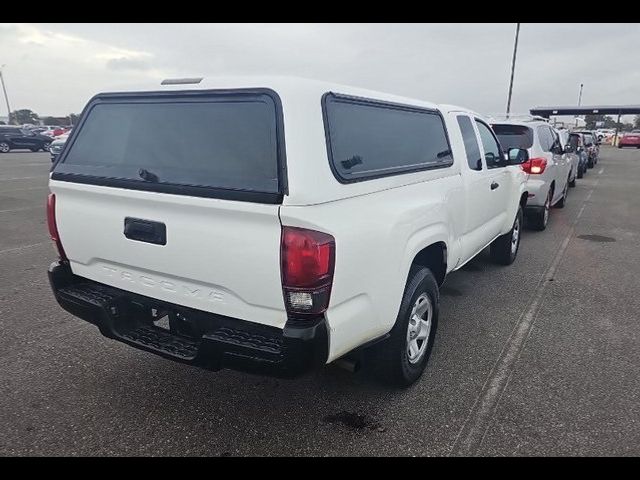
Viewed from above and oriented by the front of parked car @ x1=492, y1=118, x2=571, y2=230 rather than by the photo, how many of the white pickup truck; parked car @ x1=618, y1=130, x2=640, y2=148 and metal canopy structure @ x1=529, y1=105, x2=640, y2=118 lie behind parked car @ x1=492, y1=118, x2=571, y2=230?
1

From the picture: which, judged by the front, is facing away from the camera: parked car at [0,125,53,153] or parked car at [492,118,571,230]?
parked car at [492,118,571,230]

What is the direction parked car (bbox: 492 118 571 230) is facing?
away from the camera

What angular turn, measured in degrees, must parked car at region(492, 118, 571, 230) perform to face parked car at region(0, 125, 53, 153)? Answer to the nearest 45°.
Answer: approximately 90° to its left

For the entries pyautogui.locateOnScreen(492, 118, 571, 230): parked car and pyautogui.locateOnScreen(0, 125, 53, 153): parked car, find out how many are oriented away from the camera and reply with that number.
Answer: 1

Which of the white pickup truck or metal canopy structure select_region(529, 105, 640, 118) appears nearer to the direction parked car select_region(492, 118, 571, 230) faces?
the metal canopy structure

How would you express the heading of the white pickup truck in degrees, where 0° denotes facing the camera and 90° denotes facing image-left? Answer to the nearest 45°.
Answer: approximately 225°

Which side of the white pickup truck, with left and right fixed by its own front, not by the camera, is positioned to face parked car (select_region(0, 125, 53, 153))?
left

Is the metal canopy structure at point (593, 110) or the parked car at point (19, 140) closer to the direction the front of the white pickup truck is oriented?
the metal canopy structure

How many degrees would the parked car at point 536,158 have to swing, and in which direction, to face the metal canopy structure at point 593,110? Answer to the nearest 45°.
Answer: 0° — it already faces it

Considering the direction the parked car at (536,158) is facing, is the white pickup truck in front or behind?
behind
